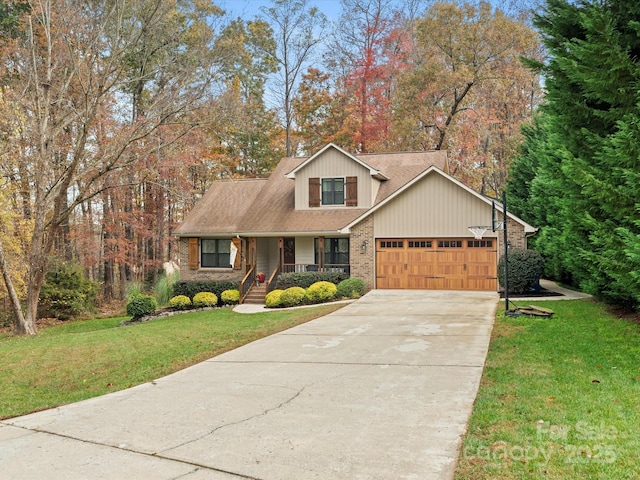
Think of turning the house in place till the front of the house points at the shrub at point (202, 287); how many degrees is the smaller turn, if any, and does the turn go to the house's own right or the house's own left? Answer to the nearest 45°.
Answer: approximately 90° to the house's own right

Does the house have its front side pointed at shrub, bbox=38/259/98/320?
no

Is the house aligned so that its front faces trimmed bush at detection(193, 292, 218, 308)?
no

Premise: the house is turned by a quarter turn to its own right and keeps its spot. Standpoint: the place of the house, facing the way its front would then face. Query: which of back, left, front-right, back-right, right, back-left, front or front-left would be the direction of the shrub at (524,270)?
back-left

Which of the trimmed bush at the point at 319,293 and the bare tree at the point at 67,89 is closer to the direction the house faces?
the trimmed bush

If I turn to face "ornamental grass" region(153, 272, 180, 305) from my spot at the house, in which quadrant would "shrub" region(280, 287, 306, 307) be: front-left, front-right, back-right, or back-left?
front-left

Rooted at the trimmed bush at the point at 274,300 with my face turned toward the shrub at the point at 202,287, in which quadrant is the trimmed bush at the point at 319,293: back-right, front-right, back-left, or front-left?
back-right

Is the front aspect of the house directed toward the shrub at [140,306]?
no

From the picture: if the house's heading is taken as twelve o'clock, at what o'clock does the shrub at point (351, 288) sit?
The shrub is roughly at 12 o'clock from the house.

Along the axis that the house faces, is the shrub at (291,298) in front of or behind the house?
in front

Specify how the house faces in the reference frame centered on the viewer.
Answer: facing the viewer

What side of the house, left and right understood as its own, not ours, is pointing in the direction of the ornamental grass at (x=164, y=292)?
right

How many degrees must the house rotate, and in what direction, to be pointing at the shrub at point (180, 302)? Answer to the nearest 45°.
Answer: approximately 90° to its right

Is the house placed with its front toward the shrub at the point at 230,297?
no
